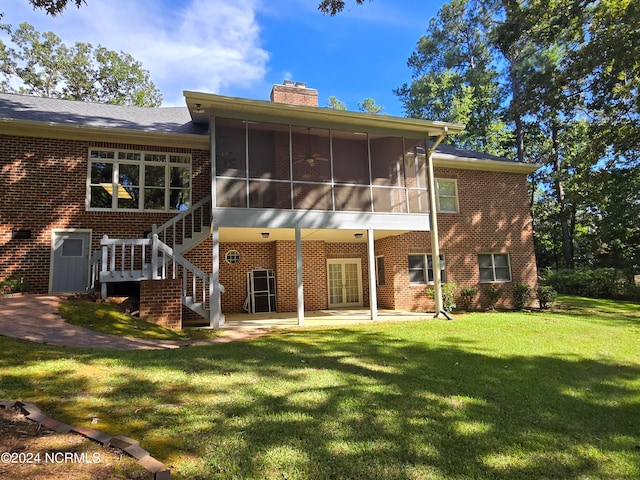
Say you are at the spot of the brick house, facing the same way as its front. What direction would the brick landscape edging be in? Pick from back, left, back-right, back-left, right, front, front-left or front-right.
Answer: back

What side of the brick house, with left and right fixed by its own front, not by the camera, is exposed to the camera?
back

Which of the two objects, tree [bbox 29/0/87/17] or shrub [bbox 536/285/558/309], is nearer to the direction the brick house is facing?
the tree

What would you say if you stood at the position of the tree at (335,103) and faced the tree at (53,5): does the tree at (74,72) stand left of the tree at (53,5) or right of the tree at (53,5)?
right

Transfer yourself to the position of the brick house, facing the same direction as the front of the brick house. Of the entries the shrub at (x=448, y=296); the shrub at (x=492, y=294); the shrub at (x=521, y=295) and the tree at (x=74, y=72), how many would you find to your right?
3
